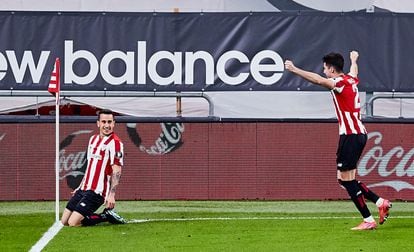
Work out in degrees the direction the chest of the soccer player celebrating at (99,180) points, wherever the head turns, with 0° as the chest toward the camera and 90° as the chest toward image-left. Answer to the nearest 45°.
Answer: approximately 45°

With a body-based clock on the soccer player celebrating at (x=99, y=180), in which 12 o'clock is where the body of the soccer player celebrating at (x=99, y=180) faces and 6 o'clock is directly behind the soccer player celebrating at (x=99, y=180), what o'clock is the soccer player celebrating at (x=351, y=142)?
the soccer player celebrating at (x=351, y=142) is roughly at 8 o'clock from the soccer player celebrating at (x=99, y=180).

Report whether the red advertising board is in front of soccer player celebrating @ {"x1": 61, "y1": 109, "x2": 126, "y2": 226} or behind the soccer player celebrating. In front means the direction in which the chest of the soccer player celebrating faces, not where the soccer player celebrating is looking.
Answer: behind

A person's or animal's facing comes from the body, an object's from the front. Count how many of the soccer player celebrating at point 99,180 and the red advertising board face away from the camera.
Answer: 0
